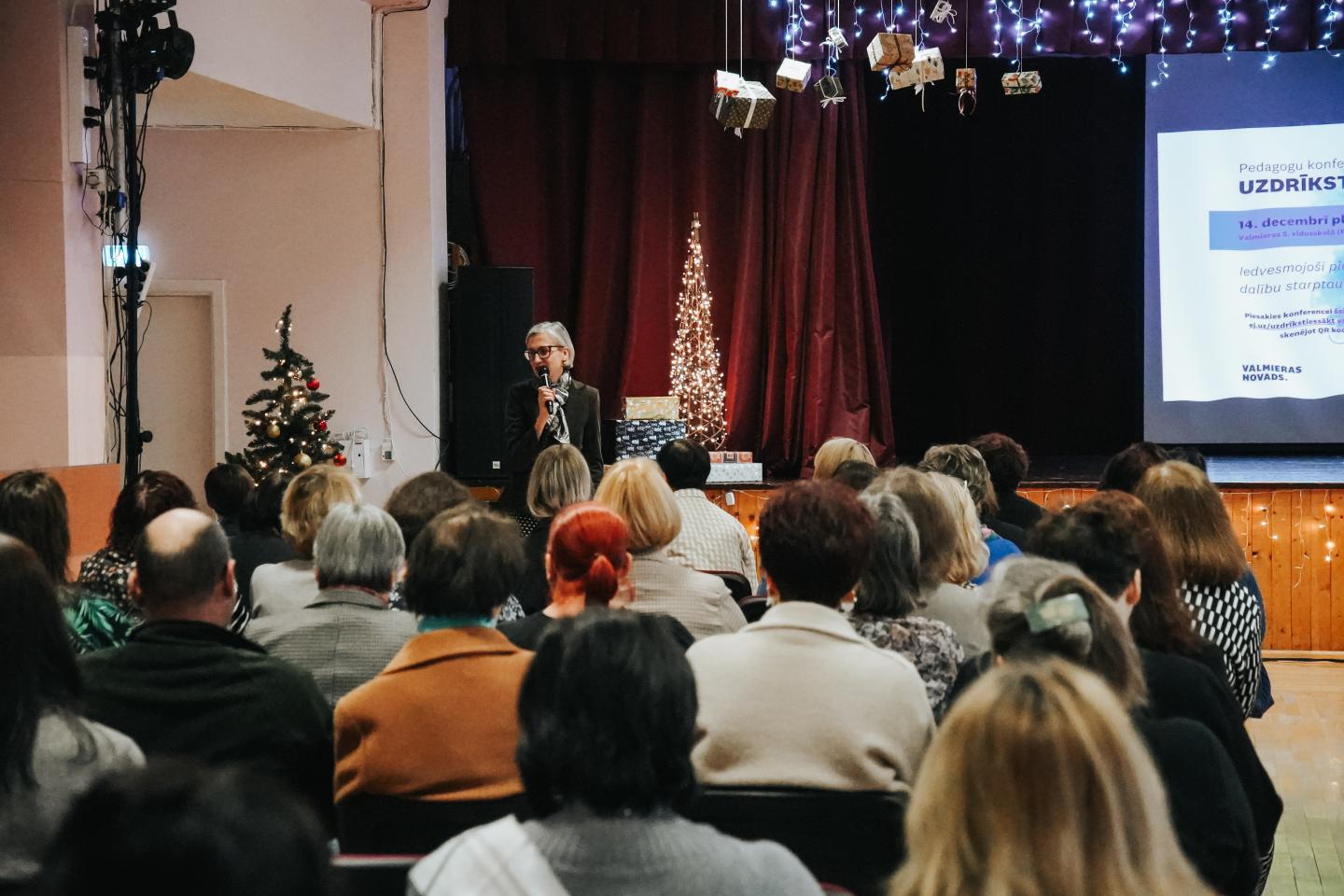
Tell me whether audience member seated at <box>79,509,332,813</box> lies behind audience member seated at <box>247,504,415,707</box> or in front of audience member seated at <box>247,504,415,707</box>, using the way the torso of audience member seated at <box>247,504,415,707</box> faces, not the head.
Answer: behind

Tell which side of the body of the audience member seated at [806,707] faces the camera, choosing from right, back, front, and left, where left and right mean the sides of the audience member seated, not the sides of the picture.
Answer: back

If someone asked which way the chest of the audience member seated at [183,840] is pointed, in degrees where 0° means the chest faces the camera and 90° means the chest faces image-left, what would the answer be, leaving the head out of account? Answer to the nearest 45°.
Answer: approximately 180°

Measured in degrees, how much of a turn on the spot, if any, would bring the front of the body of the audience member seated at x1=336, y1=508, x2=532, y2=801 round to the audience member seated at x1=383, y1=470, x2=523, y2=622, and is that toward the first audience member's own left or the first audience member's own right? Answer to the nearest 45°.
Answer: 0° — they already face them

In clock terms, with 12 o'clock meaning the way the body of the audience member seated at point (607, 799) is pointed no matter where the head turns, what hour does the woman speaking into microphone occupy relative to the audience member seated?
The woman speaking into microphone is roughly at 12 o'clock from the audience member seated.

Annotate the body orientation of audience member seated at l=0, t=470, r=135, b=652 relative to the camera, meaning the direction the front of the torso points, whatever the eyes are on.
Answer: away from the camera

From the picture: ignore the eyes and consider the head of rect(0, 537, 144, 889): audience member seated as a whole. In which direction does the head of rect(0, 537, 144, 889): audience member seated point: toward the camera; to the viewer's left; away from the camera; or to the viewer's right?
away from the camera

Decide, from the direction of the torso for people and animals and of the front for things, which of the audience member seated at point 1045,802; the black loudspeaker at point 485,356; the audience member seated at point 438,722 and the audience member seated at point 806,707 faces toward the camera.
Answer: the black loudspeaker

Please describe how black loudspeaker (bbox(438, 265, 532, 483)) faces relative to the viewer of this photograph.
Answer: facing the viewer

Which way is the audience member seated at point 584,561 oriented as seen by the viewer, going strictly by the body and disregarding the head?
away from the camera

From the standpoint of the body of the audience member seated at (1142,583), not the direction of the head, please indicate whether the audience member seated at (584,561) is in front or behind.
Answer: in front

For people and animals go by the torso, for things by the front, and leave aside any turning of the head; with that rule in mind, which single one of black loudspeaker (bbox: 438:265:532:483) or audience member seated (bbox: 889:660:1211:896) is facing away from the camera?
the audience member seated

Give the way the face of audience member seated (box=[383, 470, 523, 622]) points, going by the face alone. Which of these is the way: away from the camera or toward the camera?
away from the camera
